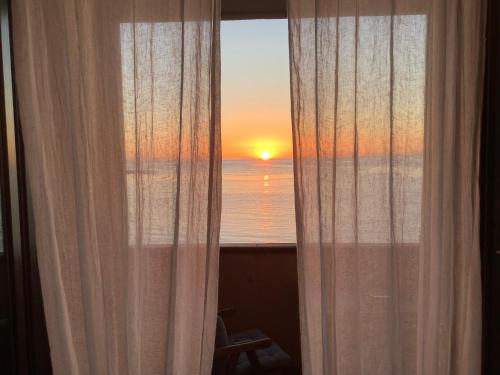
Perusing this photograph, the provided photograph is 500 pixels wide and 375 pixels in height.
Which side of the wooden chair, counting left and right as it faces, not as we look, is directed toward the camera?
right

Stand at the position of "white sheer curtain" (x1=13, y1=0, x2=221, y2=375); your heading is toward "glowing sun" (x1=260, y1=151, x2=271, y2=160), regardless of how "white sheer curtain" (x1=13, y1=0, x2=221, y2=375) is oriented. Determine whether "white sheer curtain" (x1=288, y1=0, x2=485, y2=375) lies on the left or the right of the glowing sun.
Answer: right

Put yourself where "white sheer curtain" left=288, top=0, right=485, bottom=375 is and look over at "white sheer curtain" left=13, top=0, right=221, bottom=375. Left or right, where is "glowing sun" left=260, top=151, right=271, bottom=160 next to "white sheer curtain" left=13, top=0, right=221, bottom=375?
right
